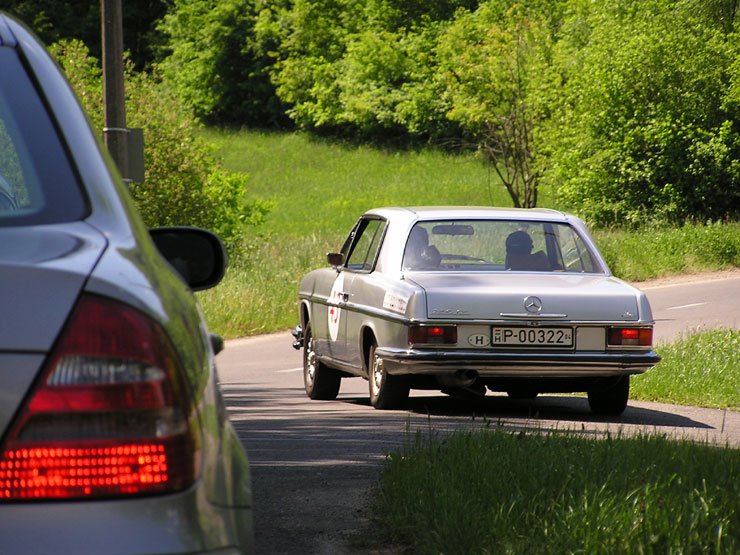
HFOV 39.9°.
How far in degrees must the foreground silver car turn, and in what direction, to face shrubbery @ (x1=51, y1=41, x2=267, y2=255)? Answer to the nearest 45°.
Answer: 0° — it already faces it

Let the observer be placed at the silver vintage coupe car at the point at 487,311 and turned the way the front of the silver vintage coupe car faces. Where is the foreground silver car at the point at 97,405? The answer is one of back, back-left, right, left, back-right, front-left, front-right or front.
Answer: back

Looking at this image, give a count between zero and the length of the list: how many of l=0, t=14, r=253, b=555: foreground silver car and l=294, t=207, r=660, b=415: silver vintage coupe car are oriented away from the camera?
2

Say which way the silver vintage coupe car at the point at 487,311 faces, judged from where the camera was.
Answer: facing away from the viewer

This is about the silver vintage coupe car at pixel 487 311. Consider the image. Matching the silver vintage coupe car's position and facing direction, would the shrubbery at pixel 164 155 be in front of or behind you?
in front

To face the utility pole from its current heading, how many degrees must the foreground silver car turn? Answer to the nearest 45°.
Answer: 0° — it already faces it

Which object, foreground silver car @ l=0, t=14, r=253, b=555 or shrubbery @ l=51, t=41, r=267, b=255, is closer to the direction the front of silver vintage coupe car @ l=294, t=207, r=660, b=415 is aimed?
the shrubbery

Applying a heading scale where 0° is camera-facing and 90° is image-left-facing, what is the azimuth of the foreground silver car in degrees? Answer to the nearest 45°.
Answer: approximately 180°

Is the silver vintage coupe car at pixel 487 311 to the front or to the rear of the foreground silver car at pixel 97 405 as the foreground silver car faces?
to the front
